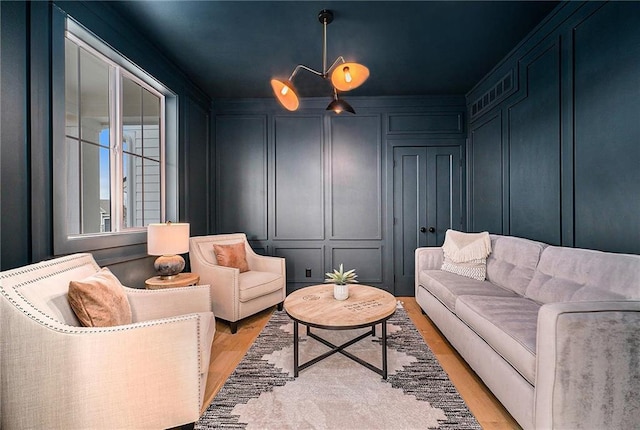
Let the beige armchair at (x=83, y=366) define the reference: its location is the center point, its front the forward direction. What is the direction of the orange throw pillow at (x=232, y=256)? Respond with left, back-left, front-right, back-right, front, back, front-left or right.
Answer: front-left

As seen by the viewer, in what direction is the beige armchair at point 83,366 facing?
to the viewer's right

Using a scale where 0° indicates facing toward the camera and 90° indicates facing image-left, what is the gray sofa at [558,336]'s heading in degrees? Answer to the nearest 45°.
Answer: approximately 45°

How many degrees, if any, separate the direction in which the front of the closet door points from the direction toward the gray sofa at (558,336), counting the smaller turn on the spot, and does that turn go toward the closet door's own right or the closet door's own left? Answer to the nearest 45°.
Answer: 0° — it already faces it

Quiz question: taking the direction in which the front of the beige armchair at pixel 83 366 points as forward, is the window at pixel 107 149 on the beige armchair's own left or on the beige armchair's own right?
on the beige armchair's own left

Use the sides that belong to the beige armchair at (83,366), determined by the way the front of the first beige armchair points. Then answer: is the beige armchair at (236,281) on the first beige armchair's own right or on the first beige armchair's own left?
on the first beige armchair's own left

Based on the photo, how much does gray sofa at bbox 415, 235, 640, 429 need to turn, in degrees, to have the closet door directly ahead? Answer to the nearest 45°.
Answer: approximately 90° to its right

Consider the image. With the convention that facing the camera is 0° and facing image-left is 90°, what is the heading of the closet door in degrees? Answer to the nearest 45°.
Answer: approximately 0°

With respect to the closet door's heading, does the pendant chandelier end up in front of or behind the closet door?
in front

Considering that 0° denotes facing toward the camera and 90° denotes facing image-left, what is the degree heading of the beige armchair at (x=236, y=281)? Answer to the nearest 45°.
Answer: approximately 315°

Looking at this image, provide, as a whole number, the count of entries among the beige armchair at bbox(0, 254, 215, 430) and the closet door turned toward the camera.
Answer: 1

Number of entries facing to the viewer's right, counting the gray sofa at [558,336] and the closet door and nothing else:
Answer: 0

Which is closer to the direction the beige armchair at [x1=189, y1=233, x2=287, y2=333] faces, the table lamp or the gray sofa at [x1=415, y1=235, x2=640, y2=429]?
the gray sofa
